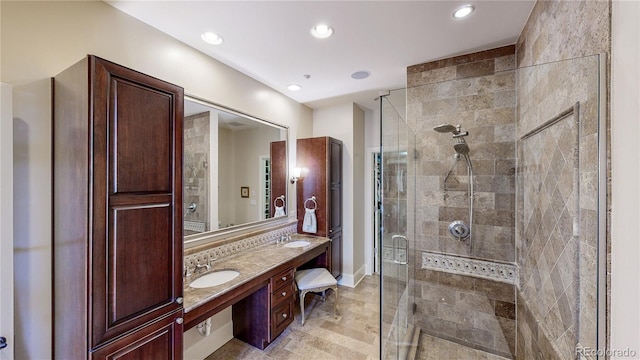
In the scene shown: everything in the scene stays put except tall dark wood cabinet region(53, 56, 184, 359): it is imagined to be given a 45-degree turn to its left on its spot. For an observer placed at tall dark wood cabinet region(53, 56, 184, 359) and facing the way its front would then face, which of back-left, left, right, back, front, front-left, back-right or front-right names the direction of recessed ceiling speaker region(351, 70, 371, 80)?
front

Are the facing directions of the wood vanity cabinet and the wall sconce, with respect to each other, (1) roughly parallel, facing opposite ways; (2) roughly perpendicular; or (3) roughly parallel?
roughly parallel

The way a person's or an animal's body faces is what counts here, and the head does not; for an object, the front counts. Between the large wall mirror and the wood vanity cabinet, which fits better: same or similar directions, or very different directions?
same or similar directions

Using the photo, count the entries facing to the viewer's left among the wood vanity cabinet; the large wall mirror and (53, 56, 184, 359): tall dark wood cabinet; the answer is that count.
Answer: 0

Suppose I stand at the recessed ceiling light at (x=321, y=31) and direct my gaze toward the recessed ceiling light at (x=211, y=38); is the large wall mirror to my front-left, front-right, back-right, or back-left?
front-right

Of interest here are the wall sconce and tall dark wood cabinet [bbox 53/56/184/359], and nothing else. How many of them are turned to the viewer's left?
0

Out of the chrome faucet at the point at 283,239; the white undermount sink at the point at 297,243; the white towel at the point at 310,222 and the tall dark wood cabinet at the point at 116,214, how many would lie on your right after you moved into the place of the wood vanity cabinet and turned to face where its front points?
1

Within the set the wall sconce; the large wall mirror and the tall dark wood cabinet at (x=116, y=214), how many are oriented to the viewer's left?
0

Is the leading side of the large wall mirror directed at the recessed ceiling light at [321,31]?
yes

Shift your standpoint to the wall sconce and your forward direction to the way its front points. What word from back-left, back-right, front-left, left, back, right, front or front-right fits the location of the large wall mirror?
right

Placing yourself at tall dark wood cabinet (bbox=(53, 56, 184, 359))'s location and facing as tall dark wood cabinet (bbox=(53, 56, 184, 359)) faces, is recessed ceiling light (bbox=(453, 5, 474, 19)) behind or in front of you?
in front

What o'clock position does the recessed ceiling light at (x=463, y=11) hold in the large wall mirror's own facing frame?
The recessed ceiling light is roughly at 12 o'clock from the large wall mirror.

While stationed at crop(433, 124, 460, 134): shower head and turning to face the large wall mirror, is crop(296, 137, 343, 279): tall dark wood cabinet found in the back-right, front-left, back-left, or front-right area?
front-right

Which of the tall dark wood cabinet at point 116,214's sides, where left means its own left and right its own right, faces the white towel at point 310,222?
left

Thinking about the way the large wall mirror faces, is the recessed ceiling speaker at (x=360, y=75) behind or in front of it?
in front

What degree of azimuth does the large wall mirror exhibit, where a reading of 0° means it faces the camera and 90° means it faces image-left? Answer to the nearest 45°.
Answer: approximately 315°

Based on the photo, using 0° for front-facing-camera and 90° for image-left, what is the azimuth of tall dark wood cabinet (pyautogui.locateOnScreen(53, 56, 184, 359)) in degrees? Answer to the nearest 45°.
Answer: approximately 315°

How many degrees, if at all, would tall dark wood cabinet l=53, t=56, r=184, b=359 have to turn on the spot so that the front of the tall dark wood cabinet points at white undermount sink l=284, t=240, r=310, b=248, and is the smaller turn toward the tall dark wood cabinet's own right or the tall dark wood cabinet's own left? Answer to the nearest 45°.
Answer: approximately 90° to the tall dark wood cabinet's own left

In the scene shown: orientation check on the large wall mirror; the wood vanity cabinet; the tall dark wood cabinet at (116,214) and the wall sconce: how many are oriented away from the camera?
0

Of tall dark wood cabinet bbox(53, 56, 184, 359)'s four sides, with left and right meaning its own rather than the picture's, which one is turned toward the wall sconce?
left

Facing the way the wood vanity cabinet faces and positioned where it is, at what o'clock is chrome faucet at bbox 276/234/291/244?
The chrome faucet is roughly at 8 o'clock from the wood vanity cabinet.
